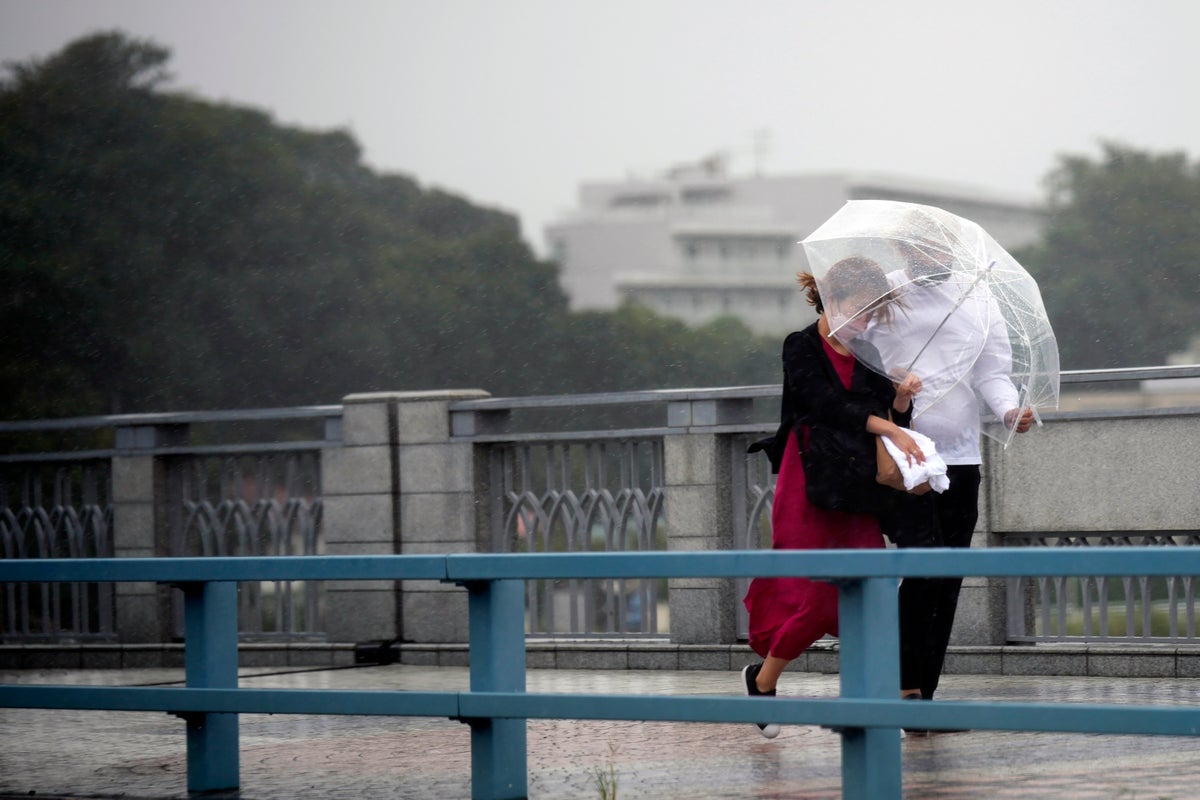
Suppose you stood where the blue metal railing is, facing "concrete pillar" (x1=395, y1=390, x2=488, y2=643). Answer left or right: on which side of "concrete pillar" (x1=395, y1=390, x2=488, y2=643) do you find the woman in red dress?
right

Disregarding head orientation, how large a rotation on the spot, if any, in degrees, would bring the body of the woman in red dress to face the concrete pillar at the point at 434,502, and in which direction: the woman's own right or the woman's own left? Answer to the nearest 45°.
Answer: approximately 180°

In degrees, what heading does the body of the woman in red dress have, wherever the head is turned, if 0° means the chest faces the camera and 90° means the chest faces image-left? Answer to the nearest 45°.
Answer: approximately 315°

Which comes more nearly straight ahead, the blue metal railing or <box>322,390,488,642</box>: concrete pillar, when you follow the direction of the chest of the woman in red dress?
the blue metal railing

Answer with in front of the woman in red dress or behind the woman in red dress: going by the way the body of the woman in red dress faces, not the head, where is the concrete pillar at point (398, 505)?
behind
